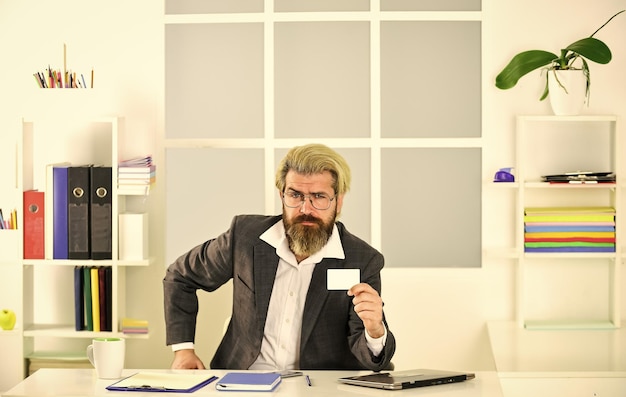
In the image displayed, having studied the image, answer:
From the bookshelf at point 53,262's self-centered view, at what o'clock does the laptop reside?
The laptop is roughly at 11 o'clock from the bookshelf.

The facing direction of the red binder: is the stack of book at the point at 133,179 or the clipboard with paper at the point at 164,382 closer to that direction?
the clipboard with paper

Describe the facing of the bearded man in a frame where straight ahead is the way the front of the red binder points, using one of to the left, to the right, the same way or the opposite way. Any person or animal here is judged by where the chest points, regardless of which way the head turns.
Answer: the same way

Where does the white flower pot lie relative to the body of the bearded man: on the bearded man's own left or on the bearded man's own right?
on the bearded man's own left

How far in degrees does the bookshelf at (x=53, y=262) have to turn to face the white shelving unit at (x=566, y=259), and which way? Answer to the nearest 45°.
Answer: approximately 90° to its left

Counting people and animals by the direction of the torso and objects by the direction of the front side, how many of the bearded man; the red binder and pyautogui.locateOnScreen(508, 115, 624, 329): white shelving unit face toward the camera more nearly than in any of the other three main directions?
3

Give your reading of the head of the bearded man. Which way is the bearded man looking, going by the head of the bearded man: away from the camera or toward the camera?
toward the camera

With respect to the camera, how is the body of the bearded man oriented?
toward the camera

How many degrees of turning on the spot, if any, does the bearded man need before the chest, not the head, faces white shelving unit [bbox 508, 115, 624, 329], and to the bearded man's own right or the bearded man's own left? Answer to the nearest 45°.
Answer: approximately 135° to the bearded man's own left

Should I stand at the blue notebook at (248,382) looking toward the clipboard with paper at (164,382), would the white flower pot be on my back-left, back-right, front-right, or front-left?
back-right

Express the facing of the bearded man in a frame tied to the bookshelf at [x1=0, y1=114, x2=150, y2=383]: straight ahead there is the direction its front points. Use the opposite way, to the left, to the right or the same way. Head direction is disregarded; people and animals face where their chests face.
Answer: the same way

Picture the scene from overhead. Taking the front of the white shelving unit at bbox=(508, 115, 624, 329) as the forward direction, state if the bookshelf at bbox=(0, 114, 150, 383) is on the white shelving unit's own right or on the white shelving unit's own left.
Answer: on the white shelving unit's own right

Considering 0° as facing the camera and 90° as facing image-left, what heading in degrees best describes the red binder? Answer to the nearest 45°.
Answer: approximately 0°

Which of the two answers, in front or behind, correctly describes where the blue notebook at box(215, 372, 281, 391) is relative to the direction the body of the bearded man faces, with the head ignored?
in front

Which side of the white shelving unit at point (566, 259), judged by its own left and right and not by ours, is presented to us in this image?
front

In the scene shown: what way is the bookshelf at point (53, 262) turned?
toward the camera
